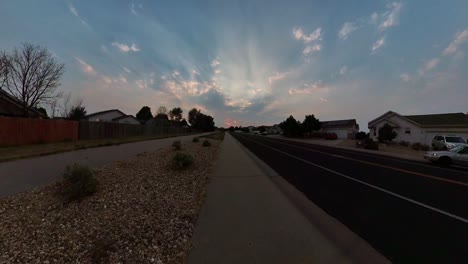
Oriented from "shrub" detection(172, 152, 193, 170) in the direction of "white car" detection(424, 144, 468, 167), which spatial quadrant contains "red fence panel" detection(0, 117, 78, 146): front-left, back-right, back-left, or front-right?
back-left

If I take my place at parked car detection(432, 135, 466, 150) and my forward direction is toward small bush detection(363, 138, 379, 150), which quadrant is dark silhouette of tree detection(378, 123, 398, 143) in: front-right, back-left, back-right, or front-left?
front-right

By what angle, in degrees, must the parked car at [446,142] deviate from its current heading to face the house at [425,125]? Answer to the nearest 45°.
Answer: approximately 45° to its left

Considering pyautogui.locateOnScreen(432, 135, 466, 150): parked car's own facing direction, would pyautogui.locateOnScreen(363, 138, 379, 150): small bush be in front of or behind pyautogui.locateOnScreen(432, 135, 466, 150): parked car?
behind

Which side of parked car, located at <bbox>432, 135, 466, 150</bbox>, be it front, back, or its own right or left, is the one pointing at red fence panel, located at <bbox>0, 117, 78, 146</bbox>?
back

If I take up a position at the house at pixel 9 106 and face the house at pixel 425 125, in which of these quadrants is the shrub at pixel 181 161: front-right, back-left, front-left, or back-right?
front-right

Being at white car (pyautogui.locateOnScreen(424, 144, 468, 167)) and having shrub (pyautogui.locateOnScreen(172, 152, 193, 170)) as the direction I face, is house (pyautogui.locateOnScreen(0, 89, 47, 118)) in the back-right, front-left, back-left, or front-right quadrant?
front-right

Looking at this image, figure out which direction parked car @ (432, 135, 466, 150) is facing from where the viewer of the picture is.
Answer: facing away from the viewer and to the right of the viewer

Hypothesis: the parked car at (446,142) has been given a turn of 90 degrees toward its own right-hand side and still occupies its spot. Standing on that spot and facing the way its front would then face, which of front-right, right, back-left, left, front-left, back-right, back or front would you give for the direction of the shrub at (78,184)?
front-right
